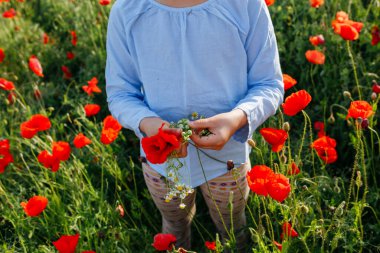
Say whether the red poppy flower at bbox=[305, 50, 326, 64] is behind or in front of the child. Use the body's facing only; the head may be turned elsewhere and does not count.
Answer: behind

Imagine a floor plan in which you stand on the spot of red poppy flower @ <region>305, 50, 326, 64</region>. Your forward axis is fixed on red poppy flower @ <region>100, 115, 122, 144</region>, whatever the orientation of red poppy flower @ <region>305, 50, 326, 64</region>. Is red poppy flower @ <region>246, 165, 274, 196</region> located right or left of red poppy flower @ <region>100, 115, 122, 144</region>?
left

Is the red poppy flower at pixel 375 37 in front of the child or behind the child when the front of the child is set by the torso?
behind

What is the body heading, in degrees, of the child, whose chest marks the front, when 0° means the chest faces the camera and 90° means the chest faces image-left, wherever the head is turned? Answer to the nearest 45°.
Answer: approximately 0°

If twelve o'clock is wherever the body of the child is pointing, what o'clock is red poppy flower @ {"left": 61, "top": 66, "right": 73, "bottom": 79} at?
The red poppy flower is roughly at 5 o'clock from the child.

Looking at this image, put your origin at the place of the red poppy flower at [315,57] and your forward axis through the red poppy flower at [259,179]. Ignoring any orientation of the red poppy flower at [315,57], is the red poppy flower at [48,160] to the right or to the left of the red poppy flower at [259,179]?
right
